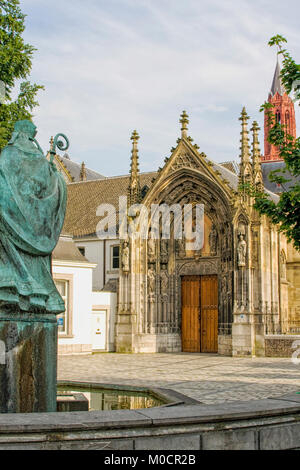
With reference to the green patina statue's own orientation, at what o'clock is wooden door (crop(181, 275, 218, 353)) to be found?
The wooden door is roughly at 1 o'clock from the green patina statue.

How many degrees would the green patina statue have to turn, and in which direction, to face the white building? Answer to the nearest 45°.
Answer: approximately 45° to its left

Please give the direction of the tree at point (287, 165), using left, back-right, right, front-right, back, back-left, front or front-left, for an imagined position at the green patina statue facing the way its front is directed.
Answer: front

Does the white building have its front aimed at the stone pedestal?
yes

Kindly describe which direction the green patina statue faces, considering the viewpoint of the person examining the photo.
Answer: facing away from the viewer and to the right of the viewer

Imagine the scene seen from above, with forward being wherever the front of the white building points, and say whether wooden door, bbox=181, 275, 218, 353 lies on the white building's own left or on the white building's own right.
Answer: on the white building's own left

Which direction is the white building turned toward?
toward the camera

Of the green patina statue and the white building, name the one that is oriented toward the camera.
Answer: the white building

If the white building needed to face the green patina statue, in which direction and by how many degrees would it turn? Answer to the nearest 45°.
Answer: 0° — it already faces it

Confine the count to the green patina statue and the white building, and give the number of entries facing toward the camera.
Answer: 1
